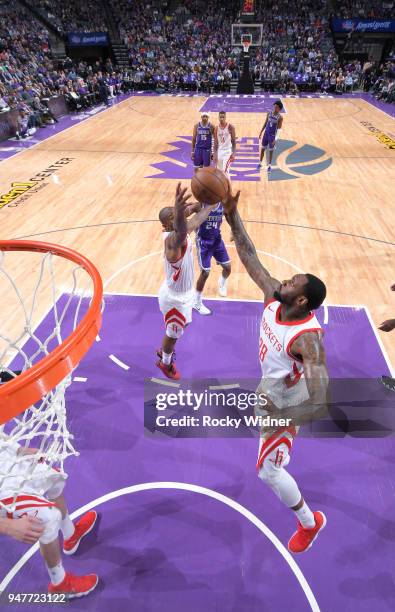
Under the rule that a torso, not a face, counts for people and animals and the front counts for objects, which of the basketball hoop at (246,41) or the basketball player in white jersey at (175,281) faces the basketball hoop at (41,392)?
the basketball hoop at (246,41)

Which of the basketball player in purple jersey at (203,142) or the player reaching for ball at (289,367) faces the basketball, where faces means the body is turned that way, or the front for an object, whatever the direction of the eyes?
the basketball player in purple jersey

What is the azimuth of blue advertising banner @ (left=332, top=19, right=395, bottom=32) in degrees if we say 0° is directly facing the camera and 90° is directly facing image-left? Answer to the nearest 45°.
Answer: approximately 0°

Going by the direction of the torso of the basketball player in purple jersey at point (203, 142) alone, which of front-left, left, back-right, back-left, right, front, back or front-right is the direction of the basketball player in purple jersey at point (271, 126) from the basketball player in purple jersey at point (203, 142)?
back-left

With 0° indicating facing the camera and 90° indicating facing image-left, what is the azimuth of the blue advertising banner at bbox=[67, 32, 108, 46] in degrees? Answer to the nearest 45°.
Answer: approximately 0°

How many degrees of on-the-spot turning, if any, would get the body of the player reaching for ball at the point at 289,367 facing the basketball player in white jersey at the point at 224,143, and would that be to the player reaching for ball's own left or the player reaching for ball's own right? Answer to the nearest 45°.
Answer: approximately 135° to the player reaching for ball's own right

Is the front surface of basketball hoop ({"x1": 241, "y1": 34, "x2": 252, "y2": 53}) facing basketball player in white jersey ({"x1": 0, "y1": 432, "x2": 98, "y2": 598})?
yes
